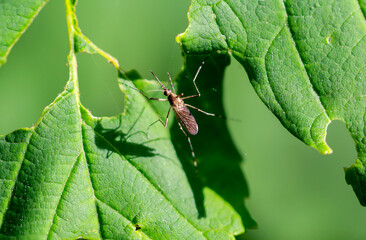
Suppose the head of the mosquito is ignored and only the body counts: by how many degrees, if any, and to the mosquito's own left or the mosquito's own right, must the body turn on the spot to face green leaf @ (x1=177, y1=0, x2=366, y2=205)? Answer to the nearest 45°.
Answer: approximately 180°

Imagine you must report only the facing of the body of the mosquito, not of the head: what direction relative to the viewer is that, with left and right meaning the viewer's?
facing away from the viewer and to the left of the viewer

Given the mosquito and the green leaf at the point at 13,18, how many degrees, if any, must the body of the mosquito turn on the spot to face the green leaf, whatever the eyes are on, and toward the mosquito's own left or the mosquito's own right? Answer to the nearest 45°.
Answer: approximately 90° to the mosquito's own left
